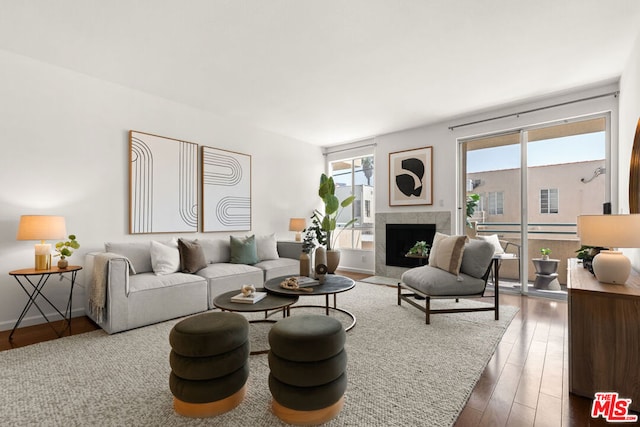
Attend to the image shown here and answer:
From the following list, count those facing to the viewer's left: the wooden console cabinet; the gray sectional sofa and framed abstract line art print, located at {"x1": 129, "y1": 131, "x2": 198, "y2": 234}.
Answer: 1

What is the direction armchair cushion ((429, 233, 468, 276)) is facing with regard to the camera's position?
facing the viewer and to the left of the viewer

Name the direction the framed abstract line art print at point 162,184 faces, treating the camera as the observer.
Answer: facing the viewer and to the right of the viewer

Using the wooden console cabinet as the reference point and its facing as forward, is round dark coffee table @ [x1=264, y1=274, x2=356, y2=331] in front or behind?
in front

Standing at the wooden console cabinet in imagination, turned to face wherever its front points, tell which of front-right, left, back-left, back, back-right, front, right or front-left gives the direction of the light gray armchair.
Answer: front-right

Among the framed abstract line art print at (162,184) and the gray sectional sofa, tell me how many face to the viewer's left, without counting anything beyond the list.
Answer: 0

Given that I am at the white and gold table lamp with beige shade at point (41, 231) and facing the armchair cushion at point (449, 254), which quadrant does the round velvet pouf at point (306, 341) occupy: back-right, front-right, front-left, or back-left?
front-right

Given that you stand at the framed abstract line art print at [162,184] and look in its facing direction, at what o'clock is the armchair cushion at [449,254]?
The armchair cushion is roughly at 12 o'clock from the framed abstract line art print.

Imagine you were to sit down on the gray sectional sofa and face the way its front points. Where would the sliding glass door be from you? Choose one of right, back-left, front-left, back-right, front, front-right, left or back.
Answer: front-left

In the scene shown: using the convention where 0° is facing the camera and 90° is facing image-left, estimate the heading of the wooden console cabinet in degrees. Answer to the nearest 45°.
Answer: approximately 90°

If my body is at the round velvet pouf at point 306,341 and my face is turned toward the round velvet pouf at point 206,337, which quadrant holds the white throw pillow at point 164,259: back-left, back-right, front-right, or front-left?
front-right

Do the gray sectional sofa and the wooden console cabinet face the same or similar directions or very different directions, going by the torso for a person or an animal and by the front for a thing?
very different directions

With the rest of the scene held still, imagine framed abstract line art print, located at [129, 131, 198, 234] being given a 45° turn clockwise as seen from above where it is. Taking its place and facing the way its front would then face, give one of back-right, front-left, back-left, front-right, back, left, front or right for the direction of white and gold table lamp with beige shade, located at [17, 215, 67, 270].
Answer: front-right
